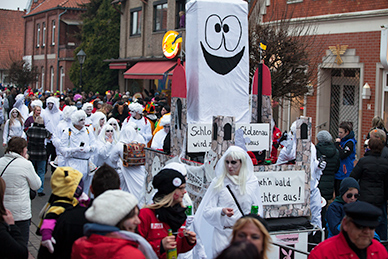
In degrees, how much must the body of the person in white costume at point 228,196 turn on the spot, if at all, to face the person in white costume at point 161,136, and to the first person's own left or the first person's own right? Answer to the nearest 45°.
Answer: approximately 180°

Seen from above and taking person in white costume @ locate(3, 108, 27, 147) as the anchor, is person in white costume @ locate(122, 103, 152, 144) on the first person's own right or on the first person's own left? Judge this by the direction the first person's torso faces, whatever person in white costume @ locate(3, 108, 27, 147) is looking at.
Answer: on the first person's own left

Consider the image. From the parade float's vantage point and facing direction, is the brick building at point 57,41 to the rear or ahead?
to the rear

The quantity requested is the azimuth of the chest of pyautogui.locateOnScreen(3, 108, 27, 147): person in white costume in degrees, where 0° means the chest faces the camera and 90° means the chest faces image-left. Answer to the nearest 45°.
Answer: approximately 0°

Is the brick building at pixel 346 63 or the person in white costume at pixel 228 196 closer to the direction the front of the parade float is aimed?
the person in white costume

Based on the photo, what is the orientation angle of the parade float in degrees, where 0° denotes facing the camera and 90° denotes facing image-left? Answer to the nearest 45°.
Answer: approximately 0°

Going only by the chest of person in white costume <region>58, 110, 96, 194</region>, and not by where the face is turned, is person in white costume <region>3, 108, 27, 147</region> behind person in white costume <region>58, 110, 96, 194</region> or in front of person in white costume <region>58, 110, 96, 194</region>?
behind

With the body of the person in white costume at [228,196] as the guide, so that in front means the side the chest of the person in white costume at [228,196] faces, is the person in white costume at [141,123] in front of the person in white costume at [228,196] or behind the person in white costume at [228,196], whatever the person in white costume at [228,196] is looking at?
behind
